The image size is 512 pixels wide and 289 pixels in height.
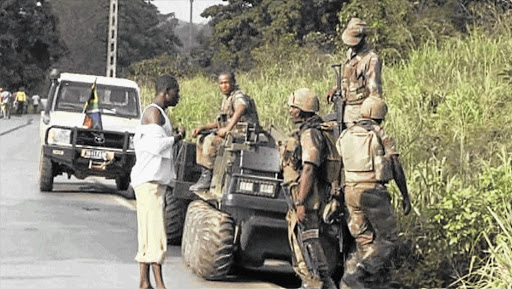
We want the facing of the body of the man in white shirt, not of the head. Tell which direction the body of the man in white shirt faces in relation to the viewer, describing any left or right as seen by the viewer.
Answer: facing to the right of the viewer

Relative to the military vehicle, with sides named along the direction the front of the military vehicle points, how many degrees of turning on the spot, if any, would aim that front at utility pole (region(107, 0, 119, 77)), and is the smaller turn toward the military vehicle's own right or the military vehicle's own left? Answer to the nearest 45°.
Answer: approximately 135° to the military vehicle's own left

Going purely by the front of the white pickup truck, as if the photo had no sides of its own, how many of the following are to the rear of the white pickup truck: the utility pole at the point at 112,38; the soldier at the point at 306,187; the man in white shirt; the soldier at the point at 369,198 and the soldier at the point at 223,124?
1

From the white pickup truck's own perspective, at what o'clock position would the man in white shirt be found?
The man in white shirt is roughly at 12 o'clock from the white pickup truck.

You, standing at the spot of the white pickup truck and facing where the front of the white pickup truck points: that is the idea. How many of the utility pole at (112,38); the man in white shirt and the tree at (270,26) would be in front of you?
1

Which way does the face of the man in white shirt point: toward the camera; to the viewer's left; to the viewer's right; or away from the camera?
to the viewer's right

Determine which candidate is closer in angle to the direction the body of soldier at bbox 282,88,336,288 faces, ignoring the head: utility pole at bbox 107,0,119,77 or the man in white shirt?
the man in white shirt

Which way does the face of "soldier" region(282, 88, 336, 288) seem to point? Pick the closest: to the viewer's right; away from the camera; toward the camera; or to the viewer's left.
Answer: to the viewer's left

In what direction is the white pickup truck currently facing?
toward the camera

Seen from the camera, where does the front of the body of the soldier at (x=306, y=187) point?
to the viewer's left

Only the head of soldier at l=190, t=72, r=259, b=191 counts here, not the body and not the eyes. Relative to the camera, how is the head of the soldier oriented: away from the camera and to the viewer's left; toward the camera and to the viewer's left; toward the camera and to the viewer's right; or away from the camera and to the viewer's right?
toward the camera and to the viewer's left

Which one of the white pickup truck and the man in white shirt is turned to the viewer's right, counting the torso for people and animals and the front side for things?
the man in white shirt

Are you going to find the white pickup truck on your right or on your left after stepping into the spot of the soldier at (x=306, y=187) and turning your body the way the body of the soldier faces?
on your right

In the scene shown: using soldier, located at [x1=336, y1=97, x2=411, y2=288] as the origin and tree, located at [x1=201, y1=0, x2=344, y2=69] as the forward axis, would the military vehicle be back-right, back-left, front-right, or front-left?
front-left
